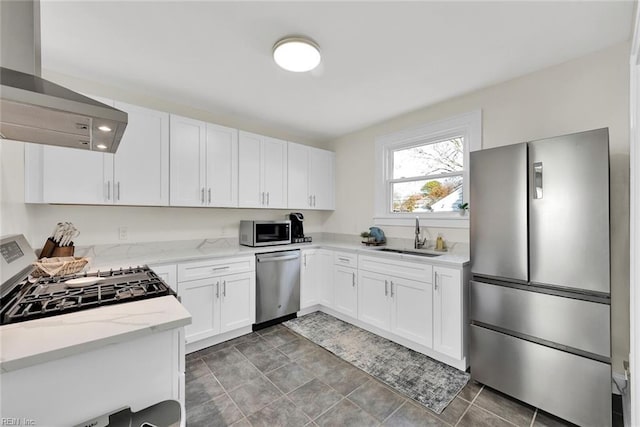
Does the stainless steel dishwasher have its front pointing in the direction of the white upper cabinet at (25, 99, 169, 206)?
no

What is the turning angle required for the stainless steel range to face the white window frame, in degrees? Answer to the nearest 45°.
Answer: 0° — it already faces it

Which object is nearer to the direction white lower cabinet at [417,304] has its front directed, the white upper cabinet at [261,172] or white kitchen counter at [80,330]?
the white kitchen counter

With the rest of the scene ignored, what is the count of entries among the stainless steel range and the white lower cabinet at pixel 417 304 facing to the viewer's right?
1

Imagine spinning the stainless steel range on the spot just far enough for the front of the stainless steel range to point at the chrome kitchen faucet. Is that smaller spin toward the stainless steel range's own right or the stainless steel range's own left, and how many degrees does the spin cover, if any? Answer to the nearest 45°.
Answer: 0° — it already faces it

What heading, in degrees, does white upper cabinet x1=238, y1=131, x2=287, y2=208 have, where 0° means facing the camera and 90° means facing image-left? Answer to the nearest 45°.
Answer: approximately 315°

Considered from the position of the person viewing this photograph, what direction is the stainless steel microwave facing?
facing the viewer and to the right of the viewer

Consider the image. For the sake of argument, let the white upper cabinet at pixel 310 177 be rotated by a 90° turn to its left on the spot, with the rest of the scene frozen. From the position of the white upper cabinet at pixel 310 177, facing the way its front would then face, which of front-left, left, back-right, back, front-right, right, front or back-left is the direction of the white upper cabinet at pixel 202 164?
back

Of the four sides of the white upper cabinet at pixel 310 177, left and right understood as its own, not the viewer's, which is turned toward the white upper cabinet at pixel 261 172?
right

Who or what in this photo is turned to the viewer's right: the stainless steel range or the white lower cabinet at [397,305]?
the stainless steel range

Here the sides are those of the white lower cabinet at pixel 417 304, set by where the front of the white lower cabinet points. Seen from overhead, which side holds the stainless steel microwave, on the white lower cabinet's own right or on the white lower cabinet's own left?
on the white lower cabinet's own right

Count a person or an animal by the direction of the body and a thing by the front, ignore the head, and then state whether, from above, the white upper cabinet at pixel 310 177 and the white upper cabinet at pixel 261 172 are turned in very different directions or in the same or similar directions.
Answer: same or similar directions

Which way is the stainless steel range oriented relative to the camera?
to the viewer's right

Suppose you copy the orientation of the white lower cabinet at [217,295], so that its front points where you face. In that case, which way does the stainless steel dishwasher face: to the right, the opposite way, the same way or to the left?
the same way
